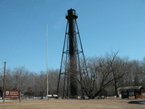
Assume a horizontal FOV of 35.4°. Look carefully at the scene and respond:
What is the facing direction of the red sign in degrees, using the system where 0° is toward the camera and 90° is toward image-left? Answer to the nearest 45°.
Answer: approximately 0°
